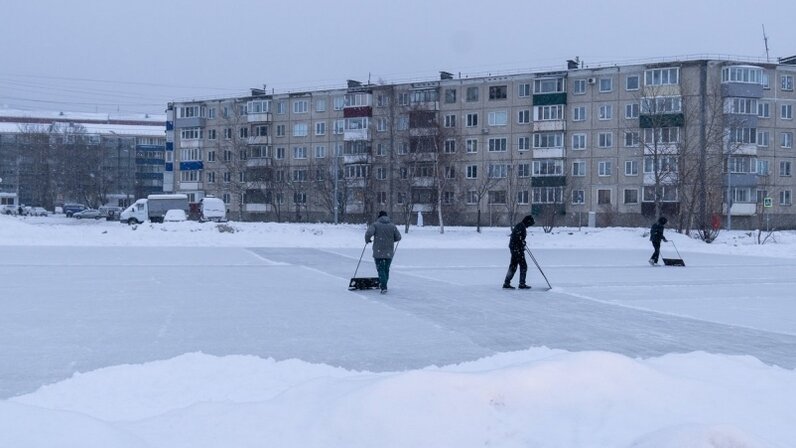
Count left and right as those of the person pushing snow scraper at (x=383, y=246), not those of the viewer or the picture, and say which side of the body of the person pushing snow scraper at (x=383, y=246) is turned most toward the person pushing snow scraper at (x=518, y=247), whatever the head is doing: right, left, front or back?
right

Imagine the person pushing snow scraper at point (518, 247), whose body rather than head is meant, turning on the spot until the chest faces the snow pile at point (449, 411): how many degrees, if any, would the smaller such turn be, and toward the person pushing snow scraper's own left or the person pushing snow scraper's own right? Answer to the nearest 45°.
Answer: approximately 90° to the person pushing snow scraper's own right

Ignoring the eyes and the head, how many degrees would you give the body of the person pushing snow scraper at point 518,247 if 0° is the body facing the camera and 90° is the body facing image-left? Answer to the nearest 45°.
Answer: approximately 270°

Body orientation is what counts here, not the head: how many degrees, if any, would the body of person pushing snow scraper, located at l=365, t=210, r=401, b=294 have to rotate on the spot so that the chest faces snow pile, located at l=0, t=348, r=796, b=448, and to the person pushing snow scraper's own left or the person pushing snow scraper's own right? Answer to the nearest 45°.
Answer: approximately 180°

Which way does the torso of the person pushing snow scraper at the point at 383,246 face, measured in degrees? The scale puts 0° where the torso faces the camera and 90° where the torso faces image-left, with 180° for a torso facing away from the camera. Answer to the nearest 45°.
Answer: approximately 180°

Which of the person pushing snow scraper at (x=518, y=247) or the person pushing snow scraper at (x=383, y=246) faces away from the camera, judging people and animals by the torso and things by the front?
the person pushing snow scraper at (x=383, y=246)

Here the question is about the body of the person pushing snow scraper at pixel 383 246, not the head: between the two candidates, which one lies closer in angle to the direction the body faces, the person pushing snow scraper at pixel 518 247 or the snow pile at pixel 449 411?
the person pushing snow scraper

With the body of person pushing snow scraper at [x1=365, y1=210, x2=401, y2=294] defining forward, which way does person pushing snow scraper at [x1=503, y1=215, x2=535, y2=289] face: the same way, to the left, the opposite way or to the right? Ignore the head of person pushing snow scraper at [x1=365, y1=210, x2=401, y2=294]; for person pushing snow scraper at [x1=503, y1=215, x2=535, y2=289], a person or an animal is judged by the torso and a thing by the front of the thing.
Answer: to the right

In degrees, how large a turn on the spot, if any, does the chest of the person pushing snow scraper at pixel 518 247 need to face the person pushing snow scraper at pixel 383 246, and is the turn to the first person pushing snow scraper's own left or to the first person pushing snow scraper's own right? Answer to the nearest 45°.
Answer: approximately 135° to the first person pushing snow scraper's own right

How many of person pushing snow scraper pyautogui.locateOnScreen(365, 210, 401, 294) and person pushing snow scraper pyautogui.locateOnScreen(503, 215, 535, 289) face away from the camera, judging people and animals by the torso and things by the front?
1
